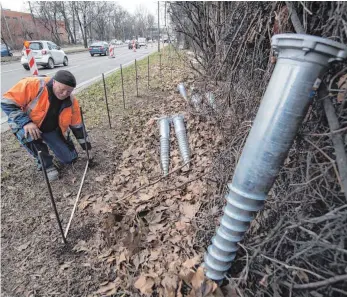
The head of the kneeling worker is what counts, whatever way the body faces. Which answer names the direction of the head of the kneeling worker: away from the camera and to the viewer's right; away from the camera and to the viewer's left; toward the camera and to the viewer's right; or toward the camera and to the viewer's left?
toward the camera and to the viewer's right

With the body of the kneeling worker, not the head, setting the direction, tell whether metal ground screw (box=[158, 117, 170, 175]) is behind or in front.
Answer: in front

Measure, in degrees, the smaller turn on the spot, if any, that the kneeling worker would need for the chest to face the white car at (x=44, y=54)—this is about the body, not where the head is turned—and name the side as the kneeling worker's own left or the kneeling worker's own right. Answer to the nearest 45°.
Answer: approximately 135° to the kneeling worker's own left

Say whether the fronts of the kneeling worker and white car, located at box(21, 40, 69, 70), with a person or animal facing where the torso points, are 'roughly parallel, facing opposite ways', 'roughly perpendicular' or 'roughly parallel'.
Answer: roughly perpendicular

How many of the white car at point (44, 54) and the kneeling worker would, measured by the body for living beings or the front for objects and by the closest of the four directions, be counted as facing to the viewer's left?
0

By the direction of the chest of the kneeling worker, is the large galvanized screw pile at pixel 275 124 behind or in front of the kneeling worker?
in front

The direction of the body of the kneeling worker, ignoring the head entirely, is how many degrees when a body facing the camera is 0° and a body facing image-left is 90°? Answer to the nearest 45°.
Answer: approximately 315°

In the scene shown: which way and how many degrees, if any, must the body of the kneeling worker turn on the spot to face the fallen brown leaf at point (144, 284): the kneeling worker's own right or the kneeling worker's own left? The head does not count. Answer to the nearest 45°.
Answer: approximately 45° to the kneeling worker's own right
